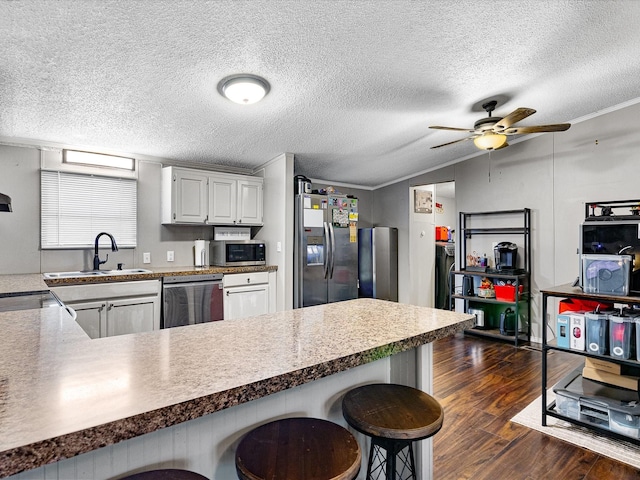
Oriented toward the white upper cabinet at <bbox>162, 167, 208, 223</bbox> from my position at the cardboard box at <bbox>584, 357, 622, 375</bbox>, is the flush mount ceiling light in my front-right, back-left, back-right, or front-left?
front-left

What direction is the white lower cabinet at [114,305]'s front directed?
toward the camera

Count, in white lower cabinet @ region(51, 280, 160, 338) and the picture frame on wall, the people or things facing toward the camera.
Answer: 2

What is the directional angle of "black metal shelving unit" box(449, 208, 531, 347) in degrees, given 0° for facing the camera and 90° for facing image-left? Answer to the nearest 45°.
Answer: approximately 45°

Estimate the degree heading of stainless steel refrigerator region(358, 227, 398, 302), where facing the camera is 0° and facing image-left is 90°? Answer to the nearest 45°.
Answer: approximately 45°

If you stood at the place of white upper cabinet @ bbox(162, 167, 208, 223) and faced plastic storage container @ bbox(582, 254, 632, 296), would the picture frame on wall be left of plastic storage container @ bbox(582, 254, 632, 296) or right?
left

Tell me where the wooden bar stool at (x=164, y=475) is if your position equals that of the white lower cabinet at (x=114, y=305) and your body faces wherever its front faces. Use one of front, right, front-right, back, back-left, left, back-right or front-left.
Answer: front

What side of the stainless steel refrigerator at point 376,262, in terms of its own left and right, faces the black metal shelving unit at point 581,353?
front

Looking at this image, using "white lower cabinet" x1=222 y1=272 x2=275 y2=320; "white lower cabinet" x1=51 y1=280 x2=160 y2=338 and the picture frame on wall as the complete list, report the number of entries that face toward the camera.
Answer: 3

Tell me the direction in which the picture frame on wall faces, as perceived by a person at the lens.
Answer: facing the viewer

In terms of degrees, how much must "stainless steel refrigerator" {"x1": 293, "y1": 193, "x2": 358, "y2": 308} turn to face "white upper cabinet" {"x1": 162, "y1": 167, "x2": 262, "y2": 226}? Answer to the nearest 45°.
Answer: approximately 135° to its right

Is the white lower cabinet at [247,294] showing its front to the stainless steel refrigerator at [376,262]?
no

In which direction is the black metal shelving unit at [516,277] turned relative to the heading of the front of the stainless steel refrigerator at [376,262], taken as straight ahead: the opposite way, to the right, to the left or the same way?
the same way

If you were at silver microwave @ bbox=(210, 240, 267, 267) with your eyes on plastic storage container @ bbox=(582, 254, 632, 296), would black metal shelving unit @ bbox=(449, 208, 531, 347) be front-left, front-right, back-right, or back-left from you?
front-left

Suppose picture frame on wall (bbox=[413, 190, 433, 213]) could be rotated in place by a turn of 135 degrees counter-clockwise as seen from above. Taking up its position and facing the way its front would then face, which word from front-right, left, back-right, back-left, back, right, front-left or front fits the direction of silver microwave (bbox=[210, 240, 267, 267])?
back
